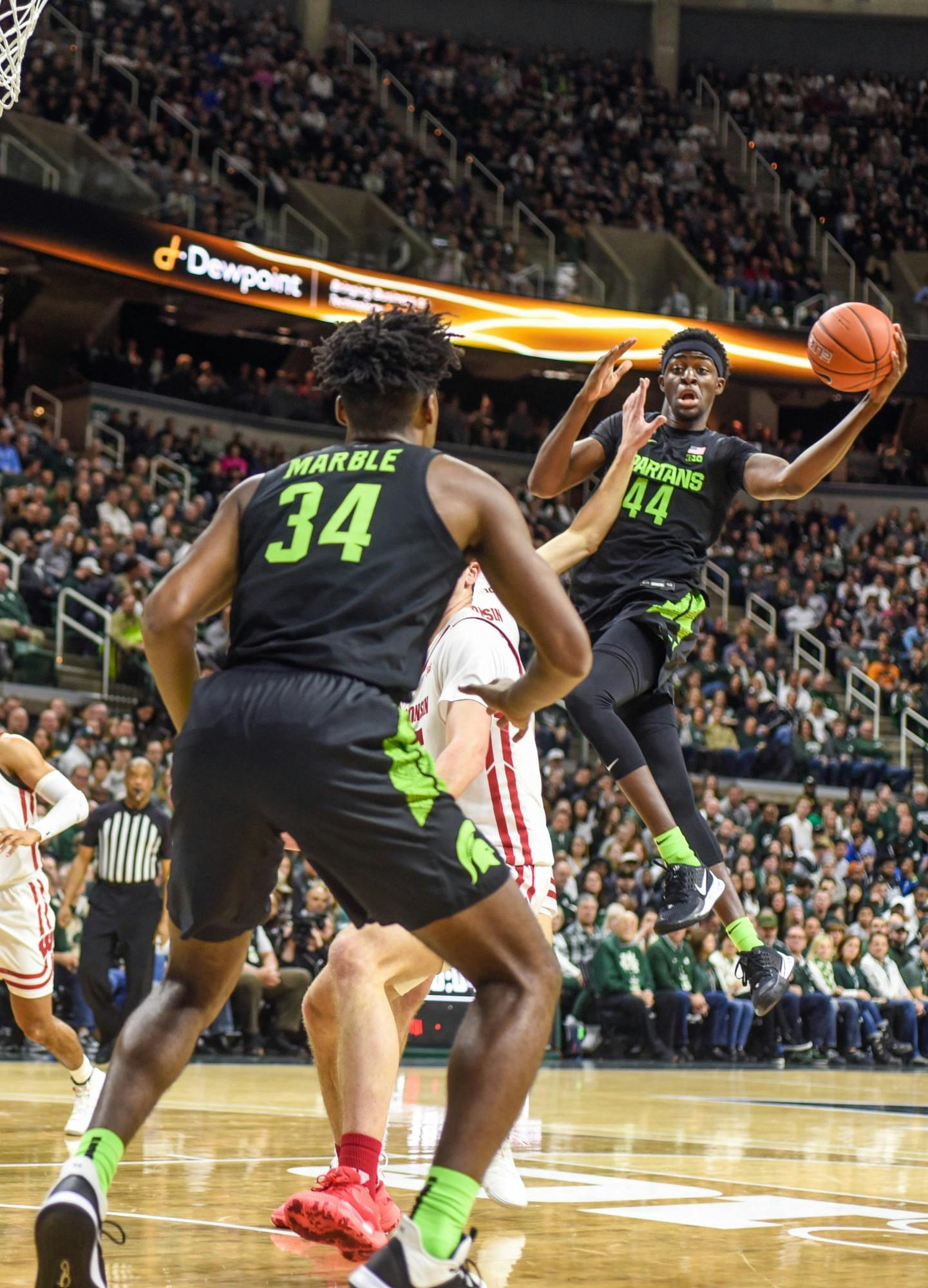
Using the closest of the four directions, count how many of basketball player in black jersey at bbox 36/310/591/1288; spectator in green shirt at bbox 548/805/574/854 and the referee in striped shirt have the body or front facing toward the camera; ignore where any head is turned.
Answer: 2

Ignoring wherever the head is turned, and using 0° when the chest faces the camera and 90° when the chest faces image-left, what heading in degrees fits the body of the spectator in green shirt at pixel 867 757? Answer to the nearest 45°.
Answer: approximately 45°

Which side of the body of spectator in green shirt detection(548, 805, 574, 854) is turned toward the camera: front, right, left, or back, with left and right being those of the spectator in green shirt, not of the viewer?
front

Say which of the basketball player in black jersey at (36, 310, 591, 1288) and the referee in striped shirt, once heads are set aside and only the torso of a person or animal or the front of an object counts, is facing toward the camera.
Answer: the referee in striped shirt

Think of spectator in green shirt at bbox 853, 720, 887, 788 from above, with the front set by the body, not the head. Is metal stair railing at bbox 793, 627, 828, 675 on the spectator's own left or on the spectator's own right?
on the spectator's own right

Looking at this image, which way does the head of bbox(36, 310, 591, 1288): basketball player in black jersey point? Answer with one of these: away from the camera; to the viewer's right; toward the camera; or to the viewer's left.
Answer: away from the camera

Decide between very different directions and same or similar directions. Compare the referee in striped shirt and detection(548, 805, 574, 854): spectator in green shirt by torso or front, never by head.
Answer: same or similar directions

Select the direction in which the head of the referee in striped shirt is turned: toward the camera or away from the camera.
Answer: toward the camera

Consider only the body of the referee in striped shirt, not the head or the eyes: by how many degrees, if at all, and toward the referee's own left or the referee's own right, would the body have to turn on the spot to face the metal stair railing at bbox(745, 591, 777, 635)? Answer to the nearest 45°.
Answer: approximately 135° to the referee's own left

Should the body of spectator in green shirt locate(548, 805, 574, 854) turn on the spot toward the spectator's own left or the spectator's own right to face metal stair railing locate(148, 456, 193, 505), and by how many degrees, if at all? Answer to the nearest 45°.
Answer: approximately 135° to the spectator's own right

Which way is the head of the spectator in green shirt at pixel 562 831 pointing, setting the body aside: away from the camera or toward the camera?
toward the camera

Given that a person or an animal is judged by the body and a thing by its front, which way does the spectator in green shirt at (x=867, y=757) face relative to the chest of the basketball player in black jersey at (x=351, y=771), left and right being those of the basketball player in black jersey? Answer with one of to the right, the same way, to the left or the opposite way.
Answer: the opposite way

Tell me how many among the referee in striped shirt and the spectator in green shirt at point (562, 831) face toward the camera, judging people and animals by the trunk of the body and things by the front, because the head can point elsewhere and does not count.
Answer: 2

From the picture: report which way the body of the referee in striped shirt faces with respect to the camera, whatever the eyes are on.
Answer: toward the camera

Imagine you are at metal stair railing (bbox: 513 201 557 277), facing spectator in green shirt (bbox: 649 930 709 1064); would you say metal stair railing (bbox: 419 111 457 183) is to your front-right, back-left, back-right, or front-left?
back-right

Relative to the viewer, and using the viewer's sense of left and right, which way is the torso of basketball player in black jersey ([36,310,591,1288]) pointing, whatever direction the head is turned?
facing away from the viewer and to the right of the viewer

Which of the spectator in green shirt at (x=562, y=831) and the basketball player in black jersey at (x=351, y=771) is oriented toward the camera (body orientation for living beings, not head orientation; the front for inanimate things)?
the spectator in green shirt

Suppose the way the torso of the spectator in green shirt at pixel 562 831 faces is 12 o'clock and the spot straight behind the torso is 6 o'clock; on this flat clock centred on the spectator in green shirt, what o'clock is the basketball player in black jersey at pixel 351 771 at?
The basketball player in black jersey is roughly at 12 o'clock from the spectator in green shirt.

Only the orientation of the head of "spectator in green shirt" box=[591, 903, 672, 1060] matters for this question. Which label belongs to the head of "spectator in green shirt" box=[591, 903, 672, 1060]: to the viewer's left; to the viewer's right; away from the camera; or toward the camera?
toward the camera
